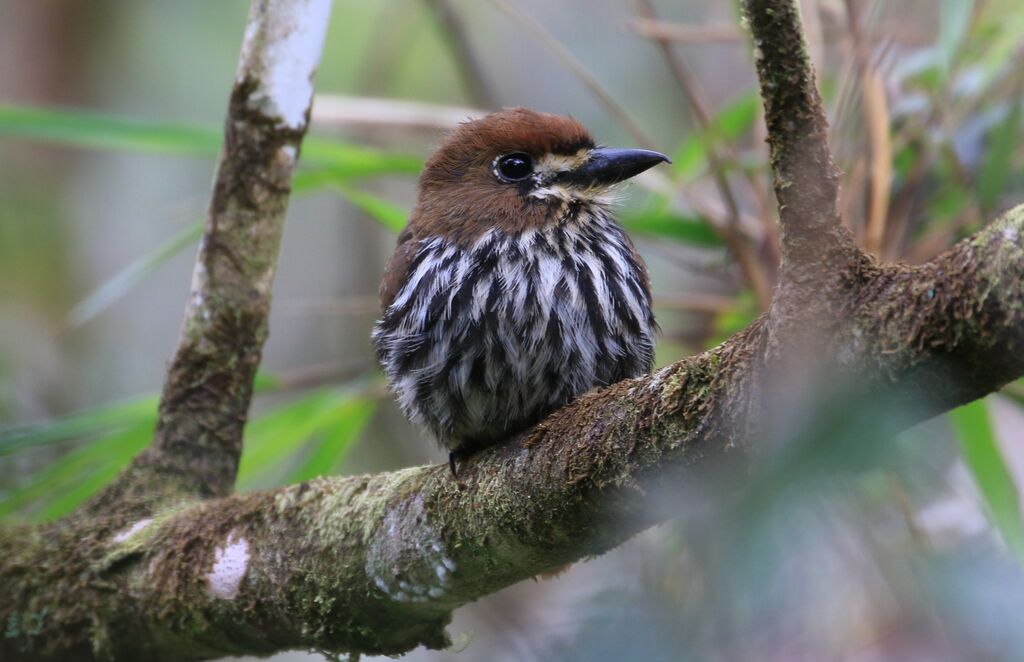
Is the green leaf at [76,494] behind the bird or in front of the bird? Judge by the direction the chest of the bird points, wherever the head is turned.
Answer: behind

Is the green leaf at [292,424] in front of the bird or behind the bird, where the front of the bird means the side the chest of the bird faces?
behind

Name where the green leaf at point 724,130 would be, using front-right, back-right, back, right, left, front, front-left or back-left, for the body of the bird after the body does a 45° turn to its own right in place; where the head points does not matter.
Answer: back-left

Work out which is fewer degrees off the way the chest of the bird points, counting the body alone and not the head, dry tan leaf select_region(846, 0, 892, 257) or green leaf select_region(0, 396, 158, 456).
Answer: the dry tan leaf

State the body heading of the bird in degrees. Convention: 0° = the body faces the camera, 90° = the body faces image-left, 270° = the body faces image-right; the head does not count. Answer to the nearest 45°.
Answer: approximately 315°

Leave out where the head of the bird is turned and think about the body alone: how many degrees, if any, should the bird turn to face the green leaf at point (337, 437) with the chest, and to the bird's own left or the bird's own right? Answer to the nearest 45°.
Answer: approximately 180°

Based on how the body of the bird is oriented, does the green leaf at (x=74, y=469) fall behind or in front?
behind
